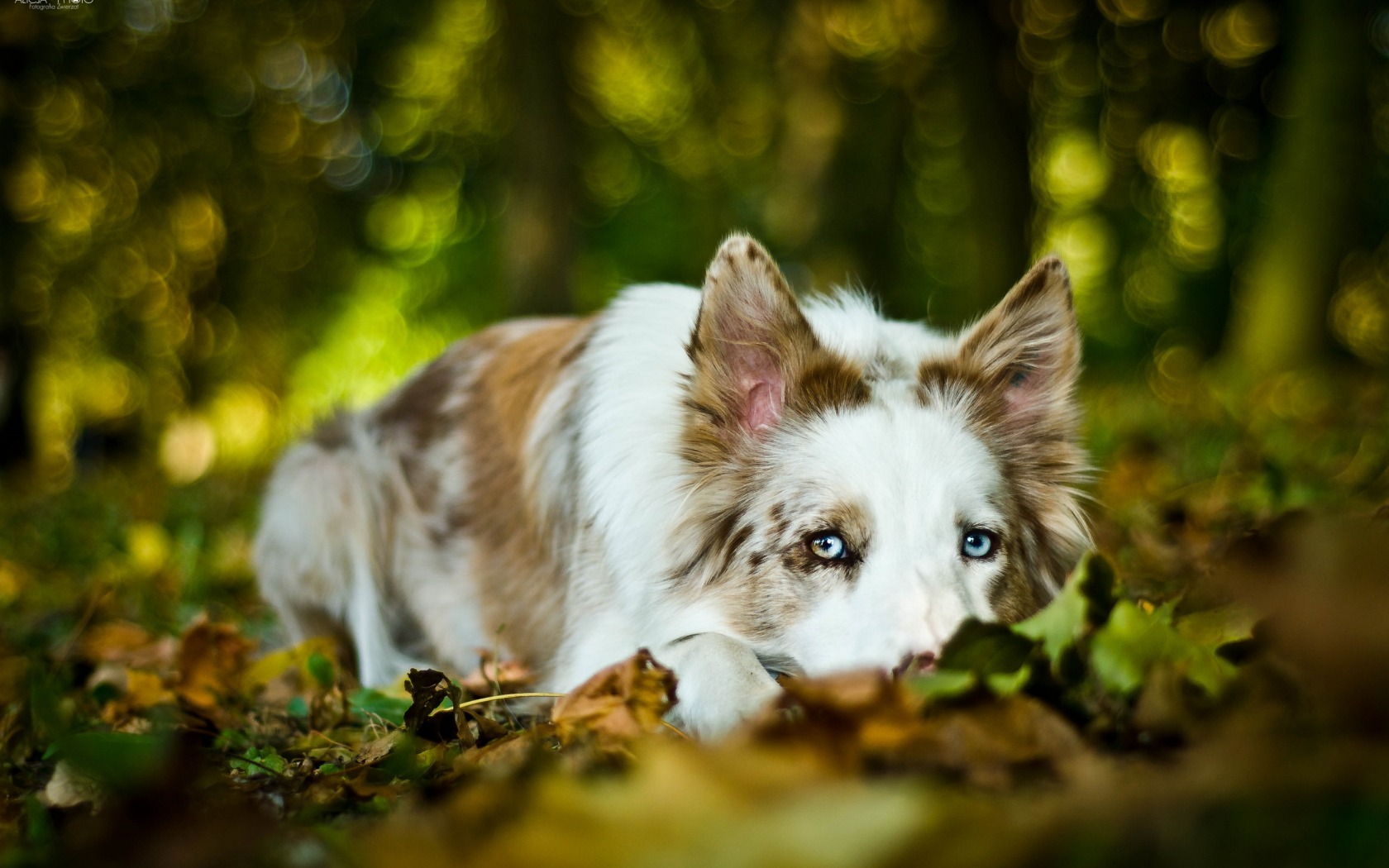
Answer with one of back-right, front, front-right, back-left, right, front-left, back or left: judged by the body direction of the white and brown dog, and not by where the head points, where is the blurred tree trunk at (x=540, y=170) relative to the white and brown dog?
back-left

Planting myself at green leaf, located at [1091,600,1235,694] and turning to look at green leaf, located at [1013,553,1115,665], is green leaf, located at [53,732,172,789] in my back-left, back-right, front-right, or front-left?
front-left

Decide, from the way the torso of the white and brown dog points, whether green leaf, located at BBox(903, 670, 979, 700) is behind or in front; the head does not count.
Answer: in front

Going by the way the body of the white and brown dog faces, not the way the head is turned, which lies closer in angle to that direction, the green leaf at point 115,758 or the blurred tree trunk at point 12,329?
the green leaf

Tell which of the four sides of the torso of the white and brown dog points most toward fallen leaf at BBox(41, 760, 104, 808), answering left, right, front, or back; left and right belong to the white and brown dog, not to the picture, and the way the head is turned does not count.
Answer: right

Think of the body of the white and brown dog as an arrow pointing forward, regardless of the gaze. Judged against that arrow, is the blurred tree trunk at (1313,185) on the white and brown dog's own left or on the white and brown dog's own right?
on the white and brown dog's own left

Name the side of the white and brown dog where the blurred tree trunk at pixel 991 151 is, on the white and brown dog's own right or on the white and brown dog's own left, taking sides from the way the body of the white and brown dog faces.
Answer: on the white and brown dog's own left

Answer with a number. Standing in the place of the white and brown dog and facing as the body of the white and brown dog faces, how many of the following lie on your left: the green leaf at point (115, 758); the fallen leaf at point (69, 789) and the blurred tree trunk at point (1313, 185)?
1

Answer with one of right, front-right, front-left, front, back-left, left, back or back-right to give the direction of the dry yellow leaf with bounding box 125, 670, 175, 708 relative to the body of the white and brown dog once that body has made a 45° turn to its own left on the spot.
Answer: back

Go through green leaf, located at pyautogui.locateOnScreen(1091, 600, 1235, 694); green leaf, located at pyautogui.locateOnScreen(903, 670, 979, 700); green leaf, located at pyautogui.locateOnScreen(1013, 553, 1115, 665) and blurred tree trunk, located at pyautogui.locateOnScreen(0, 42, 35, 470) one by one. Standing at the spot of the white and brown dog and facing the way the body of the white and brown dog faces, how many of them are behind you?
1

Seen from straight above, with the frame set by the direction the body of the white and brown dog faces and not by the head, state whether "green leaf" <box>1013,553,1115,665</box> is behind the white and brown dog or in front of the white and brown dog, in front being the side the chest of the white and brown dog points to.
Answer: in front

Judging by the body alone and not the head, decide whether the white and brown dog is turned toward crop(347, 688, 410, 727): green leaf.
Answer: no

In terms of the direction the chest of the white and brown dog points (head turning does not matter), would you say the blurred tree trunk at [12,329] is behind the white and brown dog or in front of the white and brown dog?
behind

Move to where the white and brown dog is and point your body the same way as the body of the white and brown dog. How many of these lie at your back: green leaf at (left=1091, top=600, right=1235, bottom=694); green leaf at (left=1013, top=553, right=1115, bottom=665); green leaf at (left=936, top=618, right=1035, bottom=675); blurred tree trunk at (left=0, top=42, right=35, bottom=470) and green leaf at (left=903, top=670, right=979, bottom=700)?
1

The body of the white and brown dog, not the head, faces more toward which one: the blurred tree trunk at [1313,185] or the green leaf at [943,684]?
the green leaf

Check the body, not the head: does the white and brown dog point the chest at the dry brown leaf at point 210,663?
no
